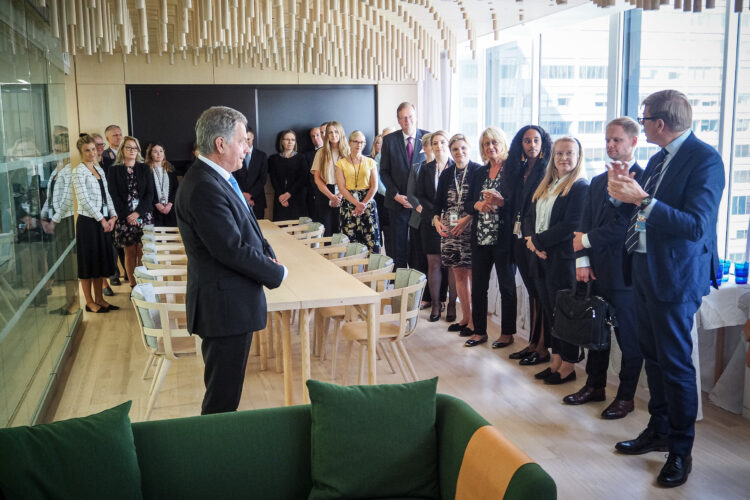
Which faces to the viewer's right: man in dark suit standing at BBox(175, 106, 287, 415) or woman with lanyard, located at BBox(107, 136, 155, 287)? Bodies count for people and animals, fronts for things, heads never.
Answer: the man in dark suit standing

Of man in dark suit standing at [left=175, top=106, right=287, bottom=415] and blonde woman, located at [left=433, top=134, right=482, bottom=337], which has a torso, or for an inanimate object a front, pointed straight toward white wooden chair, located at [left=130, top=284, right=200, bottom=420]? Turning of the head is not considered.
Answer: the blonde woman

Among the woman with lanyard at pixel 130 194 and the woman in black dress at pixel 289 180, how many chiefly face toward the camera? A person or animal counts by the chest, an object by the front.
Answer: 2

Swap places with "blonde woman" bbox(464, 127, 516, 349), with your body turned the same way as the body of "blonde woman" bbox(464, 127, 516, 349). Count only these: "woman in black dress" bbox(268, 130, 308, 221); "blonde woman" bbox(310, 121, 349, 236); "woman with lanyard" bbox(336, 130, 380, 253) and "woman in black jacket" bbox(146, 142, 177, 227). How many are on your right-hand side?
4

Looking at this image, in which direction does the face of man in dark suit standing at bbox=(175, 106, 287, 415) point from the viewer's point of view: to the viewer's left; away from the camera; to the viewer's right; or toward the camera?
to the viewer's right

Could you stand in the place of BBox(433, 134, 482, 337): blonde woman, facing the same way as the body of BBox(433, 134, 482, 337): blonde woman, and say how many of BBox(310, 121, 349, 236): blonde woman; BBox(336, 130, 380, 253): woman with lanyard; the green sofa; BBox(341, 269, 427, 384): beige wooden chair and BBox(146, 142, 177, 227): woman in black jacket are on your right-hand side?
3

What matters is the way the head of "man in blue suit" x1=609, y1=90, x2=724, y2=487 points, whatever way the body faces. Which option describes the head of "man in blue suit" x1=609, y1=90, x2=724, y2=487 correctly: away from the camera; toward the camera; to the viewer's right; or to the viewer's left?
to the viewer's left

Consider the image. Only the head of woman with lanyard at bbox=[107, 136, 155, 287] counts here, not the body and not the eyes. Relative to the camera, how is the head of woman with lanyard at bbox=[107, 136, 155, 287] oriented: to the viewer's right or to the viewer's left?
to the viewer's right

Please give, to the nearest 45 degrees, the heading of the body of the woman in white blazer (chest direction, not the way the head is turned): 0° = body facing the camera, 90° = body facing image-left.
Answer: approximately 315°

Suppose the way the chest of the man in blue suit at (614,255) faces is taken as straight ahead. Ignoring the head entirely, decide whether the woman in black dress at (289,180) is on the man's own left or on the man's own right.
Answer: on the man's own right

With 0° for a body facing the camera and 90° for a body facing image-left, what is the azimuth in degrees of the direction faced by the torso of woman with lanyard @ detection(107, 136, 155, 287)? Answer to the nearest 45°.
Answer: approximately 0°

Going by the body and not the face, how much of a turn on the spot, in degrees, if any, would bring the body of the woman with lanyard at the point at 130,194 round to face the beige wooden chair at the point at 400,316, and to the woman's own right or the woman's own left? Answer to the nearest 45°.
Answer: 0° — they already face it

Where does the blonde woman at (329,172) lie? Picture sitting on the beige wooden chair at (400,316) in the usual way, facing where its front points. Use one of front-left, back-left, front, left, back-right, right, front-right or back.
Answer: right

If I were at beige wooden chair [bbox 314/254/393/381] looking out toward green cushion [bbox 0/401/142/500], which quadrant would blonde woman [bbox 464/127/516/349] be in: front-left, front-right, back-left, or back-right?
back-left
